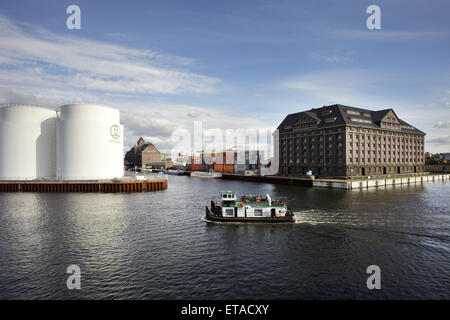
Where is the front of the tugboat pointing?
to the viewer's left
